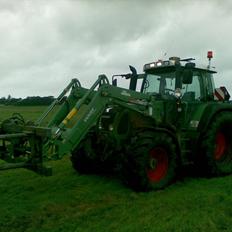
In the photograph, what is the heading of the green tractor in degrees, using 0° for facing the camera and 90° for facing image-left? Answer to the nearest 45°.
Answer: approximately 45°
